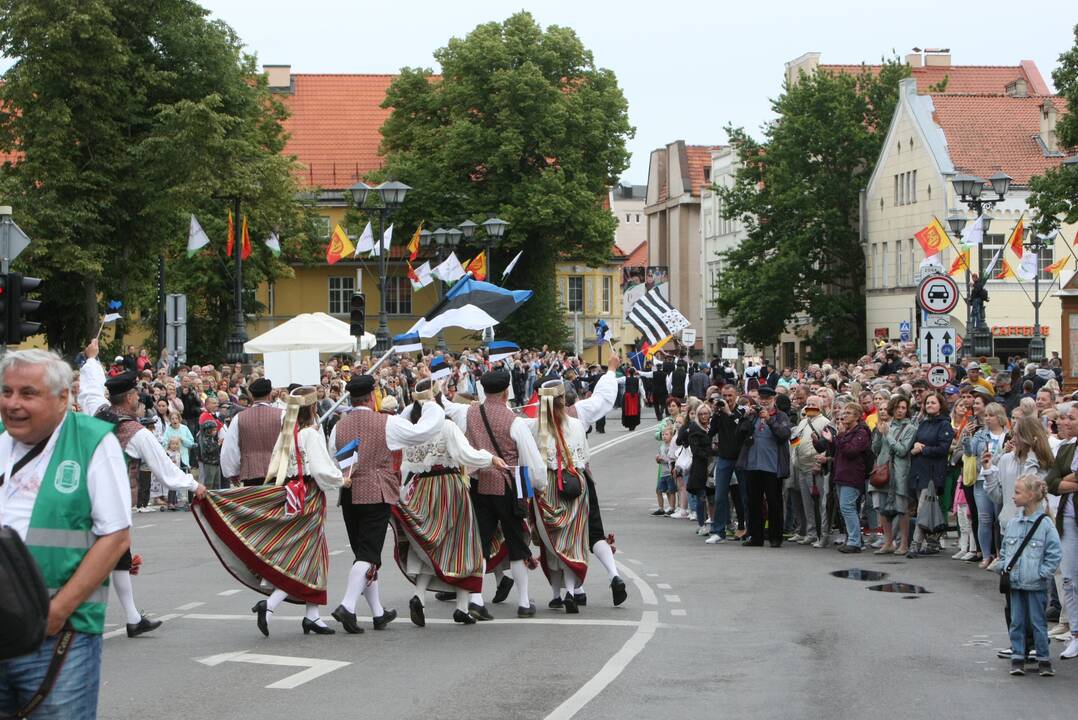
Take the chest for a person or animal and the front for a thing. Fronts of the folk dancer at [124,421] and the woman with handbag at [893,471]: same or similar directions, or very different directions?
very different directions

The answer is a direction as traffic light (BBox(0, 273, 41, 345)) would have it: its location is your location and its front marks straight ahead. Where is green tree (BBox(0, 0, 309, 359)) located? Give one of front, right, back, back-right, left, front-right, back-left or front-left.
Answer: left

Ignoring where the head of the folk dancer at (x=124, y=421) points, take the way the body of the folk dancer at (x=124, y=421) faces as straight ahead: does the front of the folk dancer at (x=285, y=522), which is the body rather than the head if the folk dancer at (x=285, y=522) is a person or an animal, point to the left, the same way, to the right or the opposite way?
the same way

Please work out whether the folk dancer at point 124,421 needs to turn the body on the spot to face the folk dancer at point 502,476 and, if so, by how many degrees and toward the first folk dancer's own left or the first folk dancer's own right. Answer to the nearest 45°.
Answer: approximately 45° to the first folk dancer's own right

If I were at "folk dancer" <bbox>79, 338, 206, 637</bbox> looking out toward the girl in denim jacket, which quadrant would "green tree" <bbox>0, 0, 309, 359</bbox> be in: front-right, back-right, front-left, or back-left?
back-left

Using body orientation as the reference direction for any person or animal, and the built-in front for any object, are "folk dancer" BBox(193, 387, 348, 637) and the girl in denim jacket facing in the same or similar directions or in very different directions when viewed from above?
very different directions

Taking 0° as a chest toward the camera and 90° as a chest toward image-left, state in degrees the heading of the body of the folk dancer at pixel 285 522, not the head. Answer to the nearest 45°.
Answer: approximately 225°

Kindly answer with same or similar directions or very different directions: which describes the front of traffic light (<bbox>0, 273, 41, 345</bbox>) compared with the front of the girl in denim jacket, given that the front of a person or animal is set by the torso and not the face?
very different directions

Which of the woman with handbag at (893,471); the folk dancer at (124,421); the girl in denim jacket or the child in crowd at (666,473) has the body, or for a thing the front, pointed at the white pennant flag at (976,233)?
the folk dancer

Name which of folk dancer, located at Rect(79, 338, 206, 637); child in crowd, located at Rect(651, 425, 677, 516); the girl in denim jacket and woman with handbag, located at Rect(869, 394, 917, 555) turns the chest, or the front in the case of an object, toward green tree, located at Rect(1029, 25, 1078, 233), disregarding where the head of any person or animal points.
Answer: the folk dancer

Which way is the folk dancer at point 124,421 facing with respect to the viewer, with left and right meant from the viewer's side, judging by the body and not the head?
facing away from the viewer and to the right of the viewer

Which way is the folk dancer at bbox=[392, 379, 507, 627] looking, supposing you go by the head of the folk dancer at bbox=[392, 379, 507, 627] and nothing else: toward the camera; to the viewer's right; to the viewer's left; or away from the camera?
away from the camera

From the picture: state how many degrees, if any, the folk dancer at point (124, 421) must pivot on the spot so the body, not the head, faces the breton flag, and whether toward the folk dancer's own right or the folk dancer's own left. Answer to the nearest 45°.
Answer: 0° — they already face it

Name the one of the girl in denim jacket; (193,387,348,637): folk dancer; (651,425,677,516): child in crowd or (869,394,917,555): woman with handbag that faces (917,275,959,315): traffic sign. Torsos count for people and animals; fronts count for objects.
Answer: the folk dancer

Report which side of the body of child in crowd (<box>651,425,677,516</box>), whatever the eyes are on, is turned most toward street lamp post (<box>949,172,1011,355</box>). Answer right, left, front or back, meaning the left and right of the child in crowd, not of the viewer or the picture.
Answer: back
